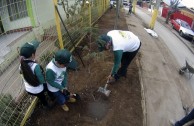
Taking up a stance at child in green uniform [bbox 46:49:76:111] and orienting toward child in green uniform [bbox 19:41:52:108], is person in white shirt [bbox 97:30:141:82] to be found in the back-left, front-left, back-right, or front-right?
back-right

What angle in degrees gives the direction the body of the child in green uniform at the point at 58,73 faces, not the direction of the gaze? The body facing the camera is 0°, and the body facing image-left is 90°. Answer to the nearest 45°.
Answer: approximately 315°

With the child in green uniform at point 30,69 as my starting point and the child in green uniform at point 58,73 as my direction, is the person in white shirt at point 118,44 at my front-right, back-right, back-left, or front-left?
front-left

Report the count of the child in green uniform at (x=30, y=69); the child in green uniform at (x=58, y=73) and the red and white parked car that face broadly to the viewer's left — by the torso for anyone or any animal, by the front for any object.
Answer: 0

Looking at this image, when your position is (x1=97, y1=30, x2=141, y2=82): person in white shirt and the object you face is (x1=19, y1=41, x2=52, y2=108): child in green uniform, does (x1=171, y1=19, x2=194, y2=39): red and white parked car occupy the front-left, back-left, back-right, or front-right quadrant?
back-right

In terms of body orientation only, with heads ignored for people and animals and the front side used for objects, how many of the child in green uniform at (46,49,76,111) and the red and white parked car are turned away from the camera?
0

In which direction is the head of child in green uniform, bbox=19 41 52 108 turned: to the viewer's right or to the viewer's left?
to the viewer's right

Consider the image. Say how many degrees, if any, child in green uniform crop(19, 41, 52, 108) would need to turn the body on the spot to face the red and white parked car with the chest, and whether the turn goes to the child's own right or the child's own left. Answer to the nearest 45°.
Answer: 0° — they already face it

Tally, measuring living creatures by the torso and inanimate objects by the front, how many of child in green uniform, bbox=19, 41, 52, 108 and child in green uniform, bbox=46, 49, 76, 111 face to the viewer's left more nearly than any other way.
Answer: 0
